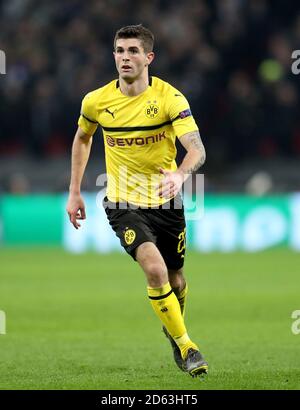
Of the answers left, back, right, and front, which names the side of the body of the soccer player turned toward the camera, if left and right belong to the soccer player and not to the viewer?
front
